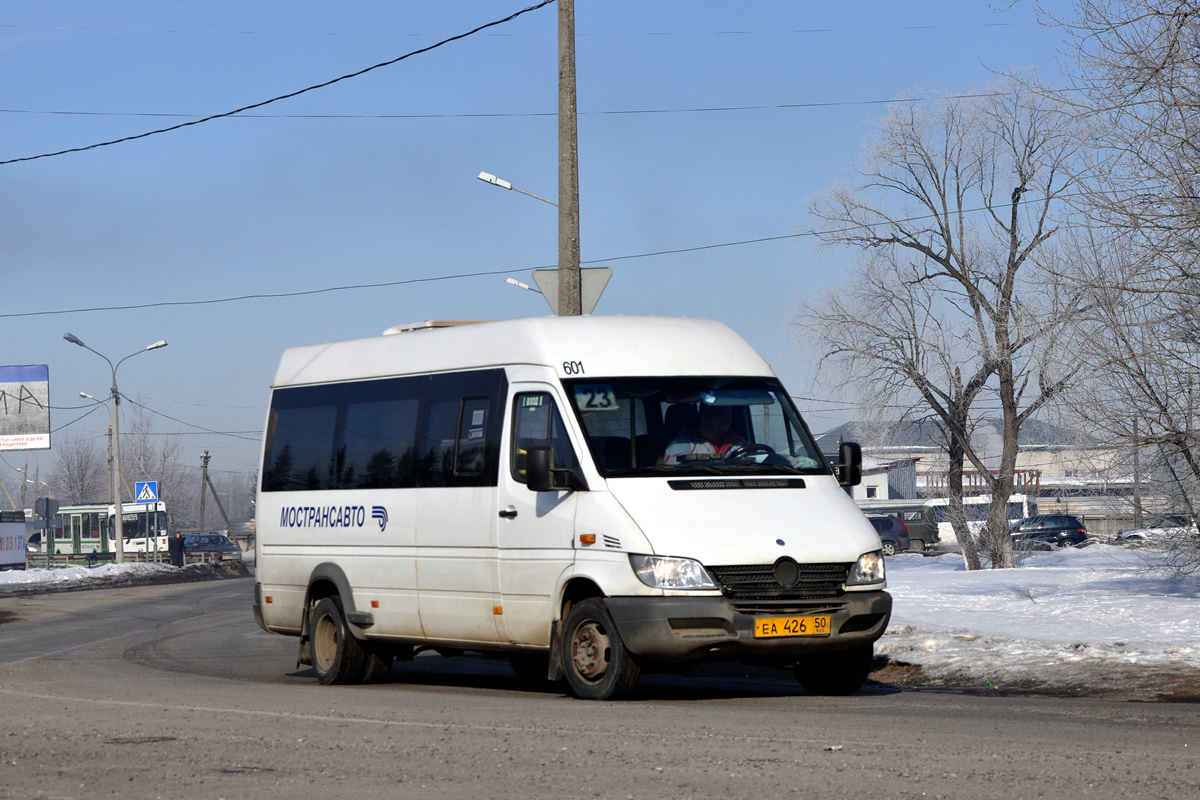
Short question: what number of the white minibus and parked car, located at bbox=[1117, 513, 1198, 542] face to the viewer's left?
1

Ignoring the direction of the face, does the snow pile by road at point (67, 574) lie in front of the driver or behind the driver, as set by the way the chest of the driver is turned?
behind

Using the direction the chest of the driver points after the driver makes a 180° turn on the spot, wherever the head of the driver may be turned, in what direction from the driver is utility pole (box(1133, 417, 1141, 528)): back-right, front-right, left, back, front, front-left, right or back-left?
right

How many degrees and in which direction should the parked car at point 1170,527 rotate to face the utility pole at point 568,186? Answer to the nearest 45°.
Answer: approximately 45° to its left

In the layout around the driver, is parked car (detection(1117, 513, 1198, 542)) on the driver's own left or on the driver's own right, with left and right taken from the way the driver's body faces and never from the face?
on the driver's own left

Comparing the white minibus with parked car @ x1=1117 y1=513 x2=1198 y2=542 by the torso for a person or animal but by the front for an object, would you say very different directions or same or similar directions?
very different directions

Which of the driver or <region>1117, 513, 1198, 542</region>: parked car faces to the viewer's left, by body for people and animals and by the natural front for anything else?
the parked car

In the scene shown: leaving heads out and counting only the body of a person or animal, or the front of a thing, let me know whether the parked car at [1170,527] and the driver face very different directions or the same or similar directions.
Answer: very different directions

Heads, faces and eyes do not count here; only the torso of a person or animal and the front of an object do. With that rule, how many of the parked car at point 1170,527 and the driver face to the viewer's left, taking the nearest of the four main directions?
1

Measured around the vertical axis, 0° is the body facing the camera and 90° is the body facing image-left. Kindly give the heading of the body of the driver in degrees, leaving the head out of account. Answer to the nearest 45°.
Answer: approximately 315°

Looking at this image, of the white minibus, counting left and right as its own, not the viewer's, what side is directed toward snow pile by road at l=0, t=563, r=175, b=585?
back

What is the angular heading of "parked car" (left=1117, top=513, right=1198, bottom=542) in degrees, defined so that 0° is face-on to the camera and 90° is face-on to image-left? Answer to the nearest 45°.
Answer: approximately 90°

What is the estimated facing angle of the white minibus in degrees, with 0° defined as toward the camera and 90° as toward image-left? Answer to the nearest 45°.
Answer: approximately 315°

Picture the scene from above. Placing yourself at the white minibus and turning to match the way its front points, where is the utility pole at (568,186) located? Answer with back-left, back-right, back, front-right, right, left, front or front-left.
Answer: back-left

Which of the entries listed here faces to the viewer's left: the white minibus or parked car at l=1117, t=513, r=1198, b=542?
the parked car
